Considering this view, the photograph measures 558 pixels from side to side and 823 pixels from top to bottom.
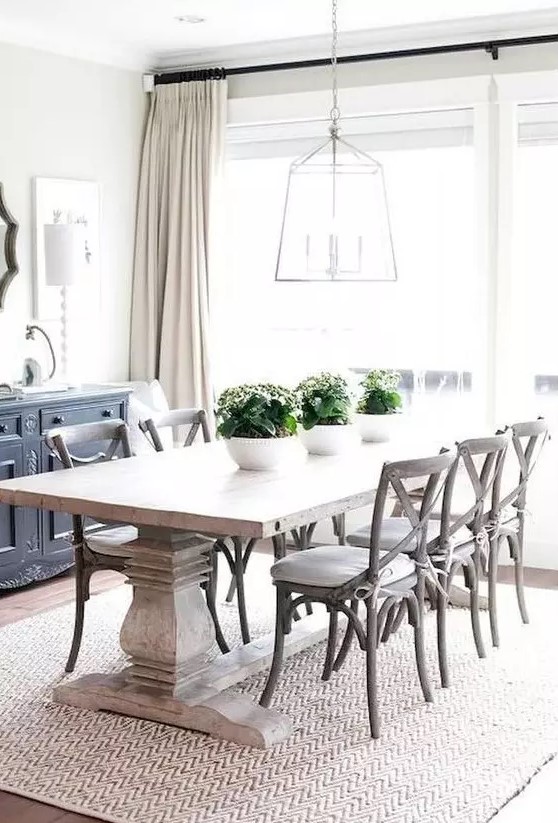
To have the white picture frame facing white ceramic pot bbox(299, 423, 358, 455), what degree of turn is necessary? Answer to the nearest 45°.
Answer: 0° — it already faces it

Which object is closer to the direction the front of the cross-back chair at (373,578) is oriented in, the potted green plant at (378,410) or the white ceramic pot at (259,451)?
the white ceramic pot

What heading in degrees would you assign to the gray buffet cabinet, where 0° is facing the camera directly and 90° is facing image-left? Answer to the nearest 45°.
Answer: approximately 315°

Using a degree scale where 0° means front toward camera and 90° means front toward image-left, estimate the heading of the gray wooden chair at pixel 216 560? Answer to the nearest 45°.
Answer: approximately 315°

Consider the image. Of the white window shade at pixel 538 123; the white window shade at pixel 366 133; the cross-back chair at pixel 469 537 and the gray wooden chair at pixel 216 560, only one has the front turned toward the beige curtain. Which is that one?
the cross-back chair

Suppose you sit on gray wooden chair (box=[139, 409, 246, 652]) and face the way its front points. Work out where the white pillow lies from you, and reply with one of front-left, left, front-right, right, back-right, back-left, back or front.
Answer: back-left

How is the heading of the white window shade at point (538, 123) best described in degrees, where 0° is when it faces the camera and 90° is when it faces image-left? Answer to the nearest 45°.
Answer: approximately 0°

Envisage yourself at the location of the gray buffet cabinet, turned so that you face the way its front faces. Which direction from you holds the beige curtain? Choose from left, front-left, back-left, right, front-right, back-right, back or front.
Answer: left

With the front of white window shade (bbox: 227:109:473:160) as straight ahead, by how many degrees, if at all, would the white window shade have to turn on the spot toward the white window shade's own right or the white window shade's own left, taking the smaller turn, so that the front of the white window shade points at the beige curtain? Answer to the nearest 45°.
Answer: approximately 90° to the white window shade's own right

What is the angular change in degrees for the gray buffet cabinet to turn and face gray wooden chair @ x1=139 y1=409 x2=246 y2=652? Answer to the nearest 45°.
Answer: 0° — it already faces it

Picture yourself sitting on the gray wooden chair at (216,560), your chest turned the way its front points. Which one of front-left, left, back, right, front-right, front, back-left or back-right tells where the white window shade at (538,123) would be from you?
left

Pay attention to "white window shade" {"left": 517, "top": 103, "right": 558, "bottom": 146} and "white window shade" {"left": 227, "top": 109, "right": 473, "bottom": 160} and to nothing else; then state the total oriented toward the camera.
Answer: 2

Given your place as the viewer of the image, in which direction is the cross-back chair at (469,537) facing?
facing away from the viewer and to the left of the viewer

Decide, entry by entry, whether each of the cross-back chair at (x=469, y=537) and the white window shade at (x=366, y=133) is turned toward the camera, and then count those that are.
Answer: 1

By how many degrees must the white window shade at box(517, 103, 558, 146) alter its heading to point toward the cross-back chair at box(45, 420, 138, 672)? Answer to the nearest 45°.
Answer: approximately 45° to its right
